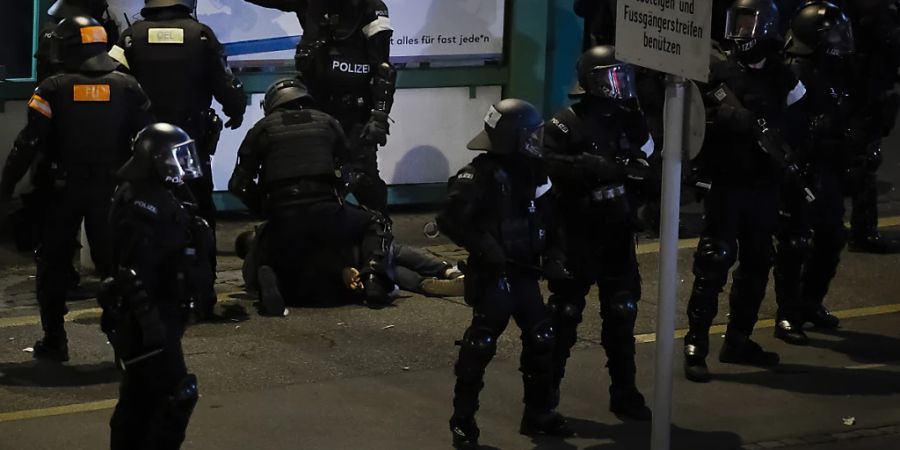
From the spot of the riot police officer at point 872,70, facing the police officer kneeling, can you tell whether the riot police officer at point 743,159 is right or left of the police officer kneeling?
left

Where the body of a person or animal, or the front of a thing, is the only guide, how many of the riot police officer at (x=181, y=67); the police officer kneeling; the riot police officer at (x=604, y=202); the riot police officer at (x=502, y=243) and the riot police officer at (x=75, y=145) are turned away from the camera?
3

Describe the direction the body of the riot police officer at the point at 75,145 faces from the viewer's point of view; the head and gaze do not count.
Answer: away from the camera

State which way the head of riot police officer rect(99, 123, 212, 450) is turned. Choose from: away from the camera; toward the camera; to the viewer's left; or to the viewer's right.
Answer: to the viewer's right

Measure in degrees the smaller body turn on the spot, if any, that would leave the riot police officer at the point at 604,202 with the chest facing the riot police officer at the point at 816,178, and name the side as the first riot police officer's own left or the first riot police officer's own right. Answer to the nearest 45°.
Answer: approximately 90° to the first riot police officer's own left

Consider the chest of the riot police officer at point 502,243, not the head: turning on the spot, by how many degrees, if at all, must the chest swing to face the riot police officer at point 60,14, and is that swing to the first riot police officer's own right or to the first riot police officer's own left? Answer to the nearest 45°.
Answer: approximately 180°

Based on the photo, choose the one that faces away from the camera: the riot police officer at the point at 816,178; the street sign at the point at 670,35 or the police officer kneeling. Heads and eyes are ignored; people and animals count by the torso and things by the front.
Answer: the police officer kneeling

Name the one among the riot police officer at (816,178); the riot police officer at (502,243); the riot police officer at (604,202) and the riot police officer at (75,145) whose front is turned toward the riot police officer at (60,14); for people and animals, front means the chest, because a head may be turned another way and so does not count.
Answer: the riot police officer at (75,145)

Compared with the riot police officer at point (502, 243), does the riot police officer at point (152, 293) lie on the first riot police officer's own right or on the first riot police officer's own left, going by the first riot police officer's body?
on the first riot police officer's own right

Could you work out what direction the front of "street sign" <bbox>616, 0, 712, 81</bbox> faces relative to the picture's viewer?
facing the viewer and to the left of the viewer

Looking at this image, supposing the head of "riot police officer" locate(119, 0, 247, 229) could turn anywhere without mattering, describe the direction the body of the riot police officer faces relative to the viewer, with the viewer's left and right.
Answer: facing away from the viewer

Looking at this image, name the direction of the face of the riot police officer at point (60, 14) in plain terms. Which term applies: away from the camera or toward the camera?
away from the camera

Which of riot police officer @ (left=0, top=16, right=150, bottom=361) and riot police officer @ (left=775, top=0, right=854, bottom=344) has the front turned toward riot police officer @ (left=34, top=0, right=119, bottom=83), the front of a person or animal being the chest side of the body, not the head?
riot police officer @ (left=0, top=16, right=150, bottom=361)

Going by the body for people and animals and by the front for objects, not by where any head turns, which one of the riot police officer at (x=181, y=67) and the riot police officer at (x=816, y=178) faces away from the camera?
the riot police officer at (x=181, y=67)

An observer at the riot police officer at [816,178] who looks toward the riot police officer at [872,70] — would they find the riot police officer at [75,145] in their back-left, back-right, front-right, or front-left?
back-left
